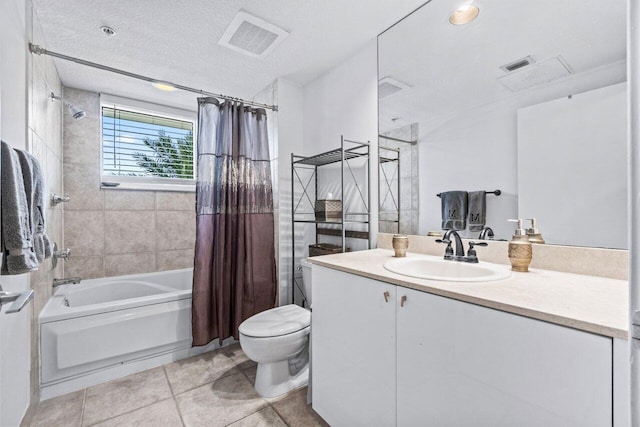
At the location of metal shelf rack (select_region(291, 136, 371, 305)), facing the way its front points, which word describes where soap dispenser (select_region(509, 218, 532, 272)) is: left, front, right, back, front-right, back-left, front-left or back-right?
left

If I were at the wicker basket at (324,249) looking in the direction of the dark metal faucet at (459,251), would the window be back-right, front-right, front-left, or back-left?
back-right

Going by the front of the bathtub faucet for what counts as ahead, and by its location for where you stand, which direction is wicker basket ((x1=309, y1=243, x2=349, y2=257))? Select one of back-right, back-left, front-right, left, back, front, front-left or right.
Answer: front-right

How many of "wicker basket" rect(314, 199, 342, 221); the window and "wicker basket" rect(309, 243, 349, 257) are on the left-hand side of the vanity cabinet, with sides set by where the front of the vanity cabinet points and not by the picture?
0

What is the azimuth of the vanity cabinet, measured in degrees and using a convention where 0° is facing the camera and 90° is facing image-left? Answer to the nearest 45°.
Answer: approximately 45°

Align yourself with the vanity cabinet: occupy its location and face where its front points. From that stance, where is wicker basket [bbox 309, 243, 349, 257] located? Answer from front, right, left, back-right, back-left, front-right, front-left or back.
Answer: right

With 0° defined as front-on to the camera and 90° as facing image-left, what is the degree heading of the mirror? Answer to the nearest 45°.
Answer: approximately 45°

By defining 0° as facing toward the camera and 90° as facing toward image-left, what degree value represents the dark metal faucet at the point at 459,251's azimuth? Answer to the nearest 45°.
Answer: approximately 45°

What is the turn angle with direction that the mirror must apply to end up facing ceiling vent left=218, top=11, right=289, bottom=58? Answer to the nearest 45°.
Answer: approximately 45° to its right

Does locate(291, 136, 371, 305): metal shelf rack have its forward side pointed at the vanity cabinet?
no

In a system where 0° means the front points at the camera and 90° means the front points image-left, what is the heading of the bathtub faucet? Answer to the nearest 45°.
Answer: approximately 270°

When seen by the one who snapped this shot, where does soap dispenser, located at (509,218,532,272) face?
facing to the left of the viewer

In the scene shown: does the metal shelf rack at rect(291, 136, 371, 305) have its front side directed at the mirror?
no

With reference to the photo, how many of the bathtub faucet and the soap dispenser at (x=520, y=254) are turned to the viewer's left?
1

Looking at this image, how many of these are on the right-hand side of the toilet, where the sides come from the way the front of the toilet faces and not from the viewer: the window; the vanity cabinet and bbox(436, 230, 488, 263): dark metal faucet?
1

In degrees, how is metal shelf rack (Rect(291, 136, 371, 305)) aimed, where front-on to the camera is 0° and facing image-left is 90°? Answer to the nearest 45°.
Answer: approximately 45°
